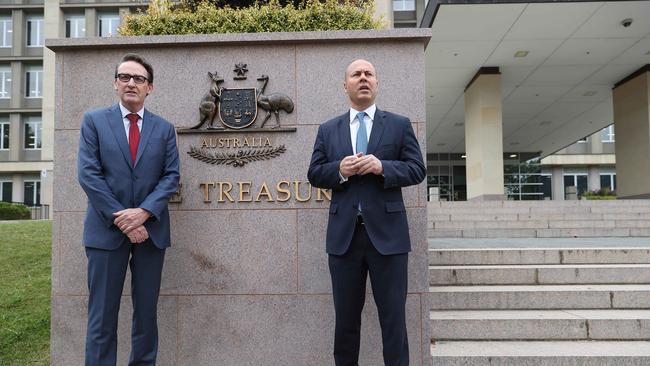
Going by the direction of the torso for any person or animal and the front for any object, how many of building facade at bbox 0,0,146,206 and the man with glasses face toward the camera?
2

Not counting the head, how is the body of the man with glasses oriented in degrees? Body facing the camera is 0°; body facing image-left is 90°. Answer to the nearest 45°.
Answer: approximately 0°

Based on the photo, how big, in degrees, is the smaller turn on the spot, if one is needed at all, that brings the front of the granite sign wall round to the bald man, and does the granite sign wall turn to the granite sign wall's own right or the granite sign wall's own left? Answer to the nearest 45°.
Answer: approximately 45° to the granite sign wall's own left

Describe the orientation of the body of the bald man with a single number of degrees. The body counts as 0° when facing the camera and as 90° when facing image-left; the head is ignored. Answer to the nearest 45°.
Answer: approximately 0°

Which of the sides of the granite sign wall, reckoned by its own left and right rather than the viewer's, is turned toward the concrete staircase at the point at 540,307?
left

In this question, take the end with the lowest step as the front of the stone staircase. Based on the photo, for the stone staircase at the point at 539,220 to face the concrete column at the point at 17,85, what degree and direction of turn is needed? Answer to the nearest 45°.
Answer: approximately 90° to its right

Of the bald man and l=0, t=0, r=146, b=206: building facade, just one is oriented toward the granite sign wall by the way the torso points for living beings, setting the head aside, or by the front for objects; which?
the building facade

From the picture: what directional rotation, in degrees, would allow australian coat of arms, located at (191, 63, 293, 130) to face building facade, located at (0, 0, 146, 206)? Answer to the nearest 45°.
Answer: approximately 135° to its right
